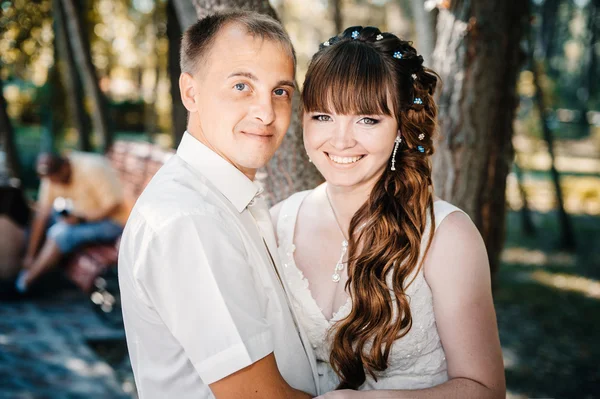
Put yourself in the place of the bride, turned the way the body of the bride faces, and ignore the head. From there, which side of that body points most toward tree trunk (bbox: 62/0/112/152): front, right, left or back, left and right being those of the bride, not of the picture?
right

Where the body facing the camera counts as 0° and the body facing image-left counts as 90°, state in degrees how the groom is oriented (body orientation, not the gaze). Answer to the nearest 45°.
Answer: approximately 270°

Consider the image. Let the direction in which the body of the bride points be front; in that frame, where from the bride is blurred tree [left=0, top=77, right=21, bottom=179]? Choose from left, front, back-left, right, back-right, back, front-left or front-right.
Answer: right

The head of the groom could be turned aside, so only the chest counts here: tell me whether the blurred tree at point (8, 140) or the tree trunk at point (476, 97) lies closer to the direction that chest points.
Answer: the tree trunk

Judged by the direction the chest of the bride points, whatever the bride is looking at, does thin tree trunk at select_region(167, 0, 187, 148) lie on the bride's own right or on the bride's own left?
on the bride's own right

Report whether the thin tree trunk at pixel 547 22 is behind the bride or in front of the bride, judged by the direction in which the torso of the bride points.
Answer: behind

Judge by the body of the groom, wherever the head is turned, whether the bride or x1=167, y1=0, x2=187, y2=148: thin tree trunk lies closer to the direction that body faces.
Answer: the bride

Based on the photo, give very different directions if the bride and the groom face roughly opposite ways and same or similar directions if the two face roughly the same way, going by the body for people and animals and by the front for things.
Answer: very different directions

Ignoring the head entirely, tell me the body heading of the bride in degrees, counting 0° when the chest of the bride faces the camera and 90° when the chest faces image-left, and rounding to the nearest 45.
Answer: approximately 45°

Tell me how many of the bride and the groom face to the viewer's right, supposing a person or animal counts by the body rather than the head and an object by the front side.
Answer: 1

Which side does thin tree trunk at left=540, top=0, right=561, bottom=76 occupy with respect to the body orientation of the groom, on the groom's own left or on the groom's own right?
on the groom's own left
